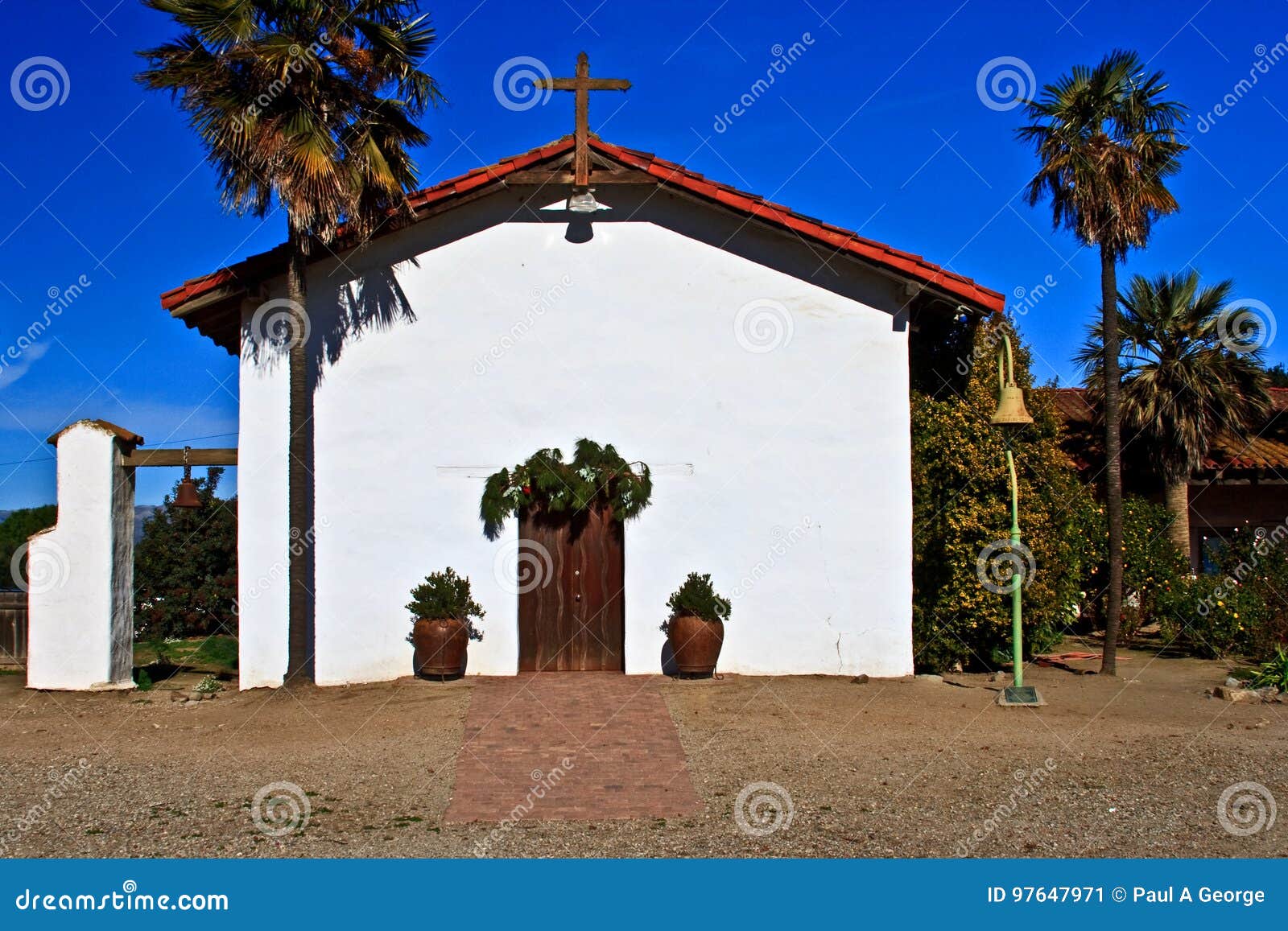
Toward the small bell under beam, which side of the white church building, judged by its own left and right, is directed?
right

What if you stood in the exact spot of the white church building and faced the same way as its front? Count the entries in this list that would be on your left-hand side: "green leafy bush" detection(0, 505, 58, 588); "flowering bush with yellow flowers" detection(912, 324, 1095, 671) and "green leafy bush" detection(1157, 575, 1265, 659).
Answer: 2

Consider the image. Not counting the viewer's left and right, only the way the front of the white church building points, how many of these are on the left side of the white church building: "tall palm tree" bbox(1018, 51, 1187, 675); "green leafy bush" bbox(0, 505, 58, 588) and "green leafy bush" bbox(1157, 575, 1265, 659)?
2

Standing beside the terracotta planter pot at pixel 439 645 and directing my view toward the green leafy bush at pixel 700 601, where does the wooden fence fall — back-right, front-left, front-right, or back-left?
back-left

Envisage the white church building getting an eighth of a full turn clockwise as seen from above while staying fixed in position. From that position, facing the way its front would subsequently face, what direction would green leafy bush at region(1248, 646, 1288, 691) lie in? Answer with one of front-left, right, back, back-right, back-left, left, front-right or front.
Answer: back-left

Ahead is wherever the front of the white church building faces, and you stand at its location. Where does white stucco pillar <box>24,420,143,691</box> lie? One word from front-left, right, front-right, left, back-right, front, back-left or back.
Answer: right

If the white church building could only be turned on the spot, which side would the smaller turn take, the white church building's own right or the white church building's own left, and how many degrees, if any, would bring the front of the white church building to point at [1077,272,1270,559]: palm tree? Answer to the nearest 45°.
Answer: approximately 135° to the white church building's own left

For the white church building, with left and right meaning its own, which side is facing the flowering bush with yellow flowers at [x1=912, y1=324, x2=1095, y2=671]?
left

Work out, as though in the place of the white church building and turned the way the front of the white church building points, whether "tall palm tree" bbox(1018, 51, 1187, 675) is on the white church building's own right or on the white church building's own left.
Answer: on the white church building's own left

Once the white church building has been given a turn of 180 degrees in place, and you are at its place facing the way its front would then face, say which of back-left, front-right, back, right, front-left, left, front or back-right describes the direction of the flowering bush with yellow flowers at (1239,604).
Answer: right

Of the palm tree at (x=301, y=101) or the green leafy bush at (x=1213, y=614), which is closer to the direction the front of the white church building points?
the palm tree

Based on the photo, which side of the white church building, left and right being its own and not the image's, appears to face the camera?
front
